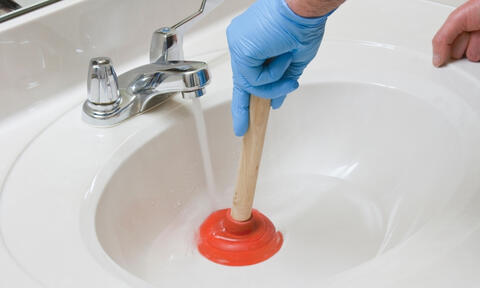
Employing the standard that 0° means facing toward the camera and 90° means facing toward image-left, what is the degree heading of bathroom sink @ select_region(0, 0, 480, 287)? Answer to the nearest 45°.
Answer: approximately 315°

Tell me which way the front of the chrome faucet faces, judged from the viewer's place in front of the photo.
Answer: facing the viewer and to the right of the viewer
